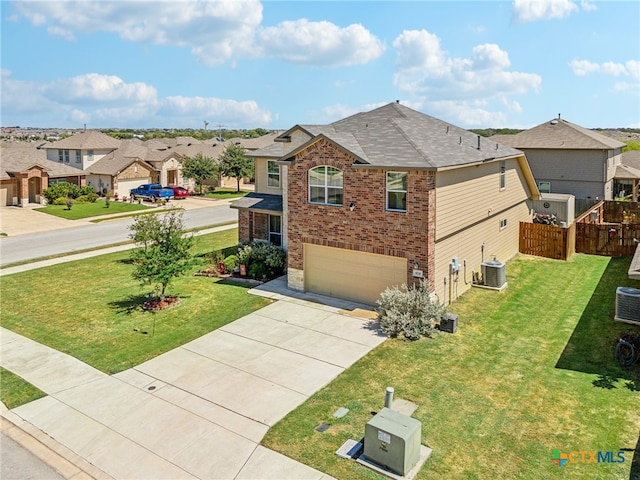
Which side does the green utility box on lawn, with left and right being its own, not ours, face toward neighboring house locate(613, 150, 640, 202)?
back

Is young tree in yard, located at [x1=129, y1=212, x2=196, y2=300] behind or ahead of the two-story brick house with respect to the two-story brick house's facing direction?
ahead

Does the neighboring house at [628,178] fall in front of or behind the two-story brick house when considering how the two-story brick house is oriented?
behind

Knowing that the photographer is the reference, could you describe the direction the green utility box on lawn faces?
facing the viewer and to the left of the viewer

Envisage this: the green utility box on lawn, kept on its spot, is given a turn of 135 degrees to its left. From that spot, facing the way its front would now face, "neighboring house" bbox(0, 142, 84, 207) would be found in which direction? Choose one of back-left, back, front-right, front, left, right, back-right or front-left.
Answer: back-left

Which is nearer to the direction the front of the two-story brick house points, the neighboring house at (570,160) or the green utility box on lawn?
the green utility box on lawn

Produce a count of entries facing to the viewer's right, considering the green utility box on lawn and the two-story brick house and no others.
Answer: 0

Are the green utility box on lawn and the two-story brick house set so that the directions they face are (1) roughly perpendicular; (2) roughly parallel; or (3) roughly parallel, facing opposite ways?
roughly parallel

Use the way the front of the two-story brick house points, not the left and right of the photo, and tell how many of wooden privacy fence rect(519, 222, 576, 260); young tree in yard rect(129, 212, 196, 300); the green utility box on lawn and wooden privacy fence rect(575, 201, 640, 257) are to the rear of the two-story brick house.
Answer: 2

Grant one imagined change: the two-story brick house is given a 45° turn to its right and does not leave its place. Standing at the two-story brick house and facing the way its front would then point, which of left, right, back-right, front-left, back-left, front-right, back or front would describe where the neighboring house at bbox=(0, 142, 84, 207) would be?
front-right

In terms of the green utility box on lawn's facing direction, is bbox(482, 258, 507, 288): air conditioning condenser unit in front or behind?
behind
